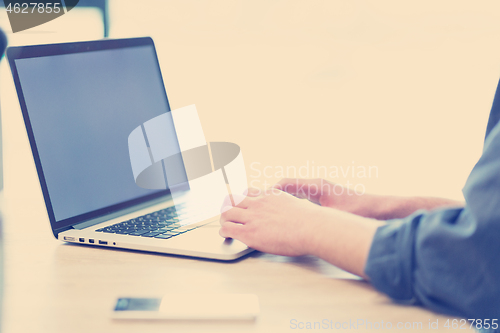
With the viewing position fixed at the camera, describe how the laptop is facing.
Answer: facing the viewer and to the right of the viewer

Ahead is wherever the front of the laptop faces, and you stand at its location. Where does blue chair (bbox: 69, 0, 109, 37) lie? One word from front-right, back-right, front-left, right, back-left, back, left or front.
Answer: back-left
